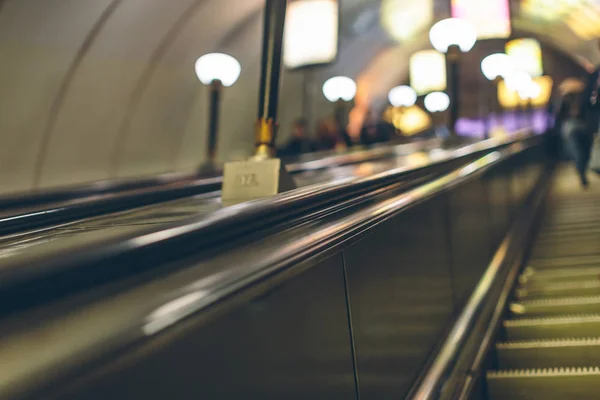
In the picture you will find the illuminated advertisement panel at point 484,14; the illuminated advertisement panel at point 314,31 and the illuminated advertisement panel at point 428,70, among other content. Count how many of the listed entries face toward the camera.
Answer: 3

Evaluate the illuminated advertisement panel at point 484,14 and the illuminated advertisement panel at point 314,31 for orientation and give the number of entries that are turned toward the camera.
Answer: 2

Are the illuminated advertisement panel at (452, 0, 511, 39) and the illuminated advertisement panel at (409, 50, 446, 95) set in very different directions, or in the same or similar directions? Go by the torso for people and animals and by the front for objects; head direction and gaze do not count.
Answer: same or similar directions

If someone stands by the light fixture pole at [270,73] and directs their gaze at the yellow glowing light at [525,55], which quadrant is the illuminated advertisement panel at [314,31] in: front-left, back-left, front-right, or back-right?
front-left

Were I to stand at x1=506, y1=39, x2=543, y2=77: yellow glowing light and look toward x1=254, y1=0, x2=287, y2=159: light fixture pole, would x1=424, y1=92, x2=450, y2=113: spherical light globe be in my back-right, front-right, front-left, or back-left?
front-right

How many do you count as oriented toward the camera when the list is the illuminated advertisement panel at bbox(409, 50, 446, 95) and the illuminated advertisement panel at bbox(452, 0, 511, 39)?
2

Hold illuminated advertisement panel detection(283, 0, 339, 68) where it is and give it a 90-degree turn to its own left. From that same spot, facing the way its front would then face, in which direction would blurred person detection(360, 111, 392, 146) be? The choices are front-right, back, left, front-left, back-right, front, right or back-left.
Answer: left

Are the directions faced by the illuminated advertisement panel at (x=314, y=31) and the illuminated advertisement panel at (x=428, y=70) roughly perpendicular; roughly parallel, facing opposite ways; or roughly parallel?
roughly parallel

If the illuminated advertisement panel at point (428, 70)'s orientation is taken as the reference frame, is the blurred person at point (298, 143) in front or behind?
in front

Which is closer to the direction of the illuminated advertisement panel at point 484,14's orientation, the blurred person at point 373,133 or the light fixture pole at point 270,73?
the light fixture pole

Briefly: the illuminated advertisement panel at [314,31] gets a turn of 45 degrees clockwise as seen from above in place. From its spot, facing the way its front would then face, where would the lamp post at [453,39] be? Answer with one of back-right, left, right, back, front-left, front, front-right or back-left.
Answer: back

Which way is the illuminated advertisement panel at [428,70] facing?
toward the camera

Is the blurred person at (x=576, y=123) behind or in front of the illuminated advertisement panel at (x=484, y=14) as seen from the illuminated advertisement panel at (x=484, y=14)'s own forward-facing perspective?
in front

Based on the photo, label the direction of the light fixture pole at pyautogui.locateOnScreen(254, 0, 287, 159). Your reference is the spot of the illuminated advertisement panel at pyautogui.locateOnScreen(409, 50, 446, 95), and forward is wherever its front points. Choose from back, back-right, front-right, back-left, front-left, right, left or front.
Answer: front
